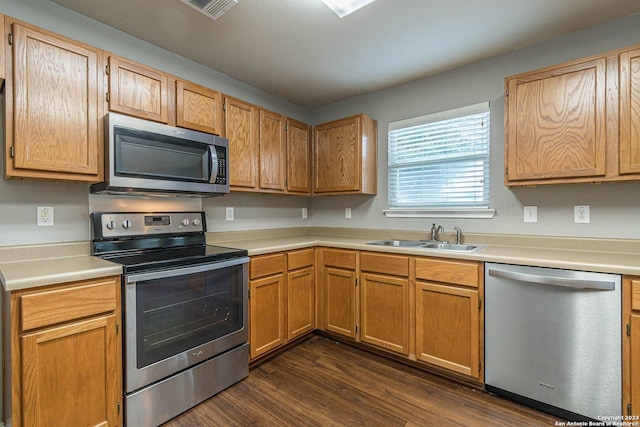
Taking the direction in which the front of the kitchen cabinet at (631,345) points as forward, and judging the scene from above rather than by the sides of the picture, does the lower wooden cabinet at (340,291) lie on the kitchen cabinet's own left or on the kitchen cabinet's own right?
on the kitchen cabinet's own right

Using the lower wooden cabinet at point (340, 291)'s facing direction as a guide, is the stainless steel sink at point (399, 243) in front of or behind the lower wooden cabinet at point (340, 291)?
behind

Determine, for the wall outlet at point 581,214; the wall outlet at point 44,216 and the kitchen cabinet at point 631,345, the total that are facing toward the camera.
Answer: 3

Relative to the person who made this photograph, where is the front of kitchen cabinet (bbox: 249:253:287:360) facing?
facing the viewer and to the right of the viewer

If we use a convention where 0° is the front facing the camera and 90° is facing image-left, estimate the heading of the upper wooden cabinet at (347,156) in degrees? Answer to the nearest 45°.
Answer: approximately 45°

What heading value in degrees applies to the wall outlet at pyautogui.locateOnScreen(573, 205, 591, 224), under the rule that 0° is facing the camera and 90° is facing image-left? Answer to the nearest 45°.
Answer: approximately 0°

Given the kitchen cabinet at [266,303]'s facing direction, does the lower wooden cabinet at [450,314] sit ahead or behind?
ahead

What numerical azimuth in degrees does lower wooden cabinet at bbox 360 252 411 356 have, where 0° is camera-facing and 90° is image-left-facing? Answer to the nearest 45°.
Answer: approximately 45°

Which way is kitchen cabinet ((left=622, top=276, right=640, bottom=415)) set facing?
toward the camera
